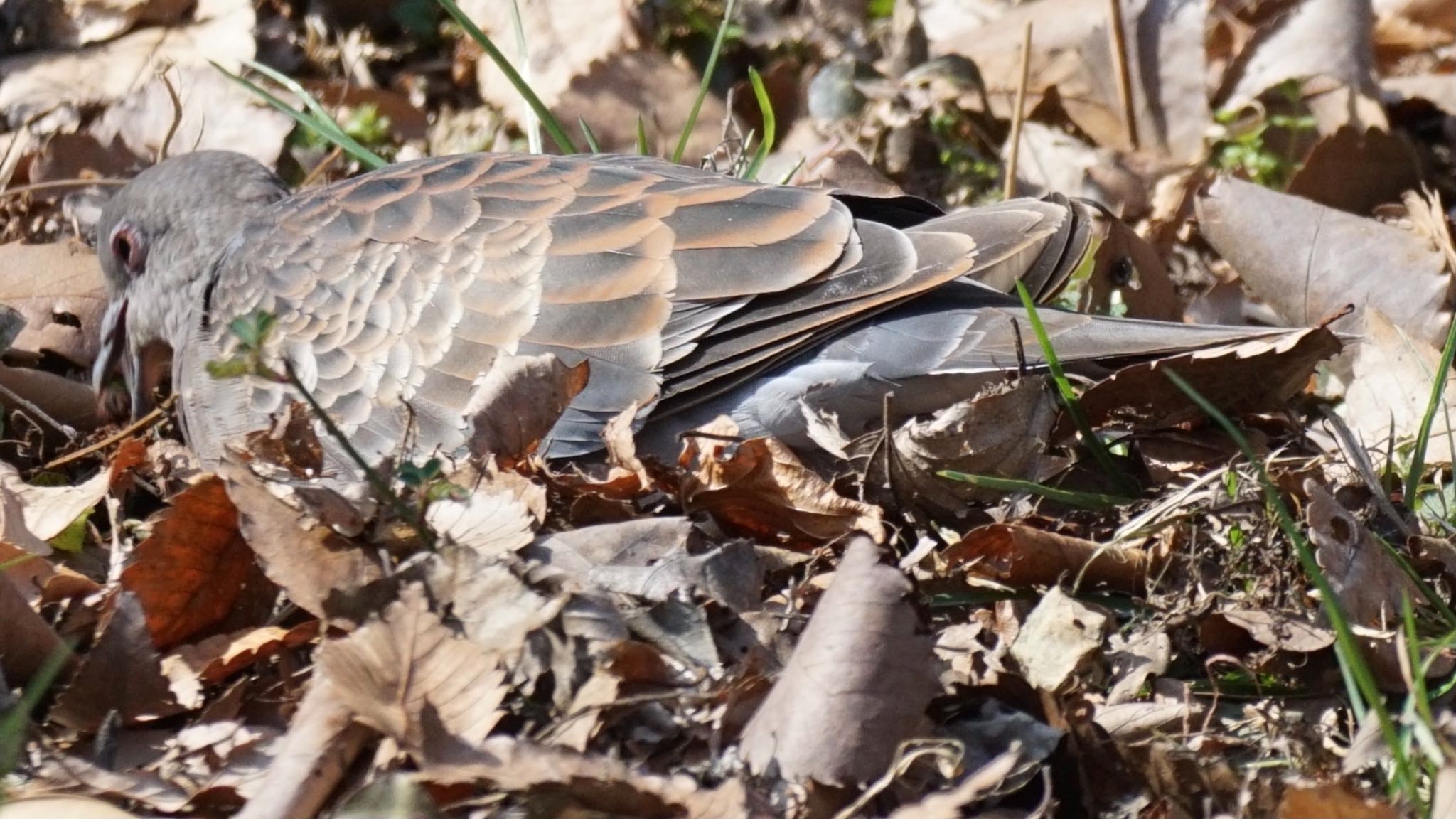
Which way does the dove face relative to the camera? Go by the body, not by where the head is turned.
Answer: to the viewer's left

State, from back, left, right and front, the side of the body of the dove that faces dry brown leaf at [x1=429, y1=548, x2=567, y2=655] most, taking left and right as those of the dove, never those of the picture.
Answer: left

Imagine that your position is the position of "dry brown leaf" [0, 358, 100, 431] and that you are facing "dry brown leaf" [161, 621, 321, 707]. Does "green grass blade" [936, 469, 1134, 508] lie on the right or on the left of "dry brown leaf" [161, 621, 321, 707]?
left

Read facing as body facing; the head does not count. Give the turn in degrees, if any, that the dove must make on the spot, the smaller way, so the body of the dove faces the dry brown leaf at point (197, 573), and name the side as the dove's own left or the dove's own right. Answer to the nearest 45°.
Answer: approximately 45° to the dove's own left

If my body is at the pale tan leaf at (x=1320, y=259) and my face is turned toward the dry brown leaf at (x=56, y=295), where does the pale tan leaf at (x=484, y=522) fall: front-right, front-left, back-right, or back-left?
front-left

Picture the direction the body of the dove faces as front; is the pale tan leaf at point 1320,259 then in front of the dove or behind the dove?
behind

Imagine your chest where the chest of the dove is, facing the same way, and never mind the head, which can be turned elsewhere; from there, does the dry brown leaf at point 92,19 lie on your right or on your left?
on your right

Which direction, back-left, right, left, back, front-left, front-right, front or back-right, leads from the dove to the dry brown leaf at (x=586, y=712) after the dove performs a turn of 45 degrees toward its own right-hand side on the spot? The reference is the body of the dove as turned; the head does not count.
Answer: back-left

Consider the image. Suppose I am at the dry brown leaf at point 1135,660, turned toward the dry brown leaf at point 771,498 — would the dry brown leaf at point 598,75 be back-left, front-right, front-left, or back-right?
front-right

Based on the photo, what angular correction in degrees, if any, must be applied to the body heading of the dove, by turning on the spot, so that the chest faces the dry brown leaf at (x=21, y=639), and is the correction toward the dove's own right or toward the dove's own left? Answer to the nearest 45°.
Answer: approximately 45° to the dove's own left

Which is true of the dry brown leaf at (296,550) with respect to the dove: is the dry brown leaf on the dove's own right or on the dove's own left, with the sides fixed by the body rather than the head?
on the dove's own left

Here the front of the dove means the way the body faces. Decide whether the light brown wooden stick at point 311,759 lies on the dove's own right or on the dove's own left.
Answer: on the dove's own left

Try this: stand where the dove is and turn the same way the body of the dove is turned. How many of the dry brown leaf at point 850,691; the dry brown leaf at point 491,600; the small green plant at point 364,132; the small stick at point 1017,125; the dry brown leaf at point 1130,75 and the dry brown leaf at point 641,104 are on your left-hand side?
2

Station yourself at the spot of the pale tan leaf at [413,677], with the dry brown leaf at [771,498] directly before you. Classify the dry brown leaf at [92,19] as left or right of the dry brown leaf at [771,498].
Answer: left

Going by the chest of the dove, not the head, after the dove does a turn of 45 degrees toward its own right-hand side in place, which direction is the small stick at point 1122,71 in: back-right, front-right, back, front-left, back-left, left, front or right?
right

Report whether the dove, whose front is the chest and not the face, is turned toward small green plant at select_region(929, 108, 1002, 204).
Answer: no

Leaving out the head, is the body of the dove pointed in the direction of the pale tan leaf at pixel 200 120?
no

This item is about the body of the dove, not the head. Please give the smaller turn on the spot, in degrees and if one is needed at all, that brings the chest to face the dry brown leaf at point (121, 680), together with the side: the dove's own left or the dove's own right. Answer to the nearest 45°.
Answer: approximately 45° to the dove's own left

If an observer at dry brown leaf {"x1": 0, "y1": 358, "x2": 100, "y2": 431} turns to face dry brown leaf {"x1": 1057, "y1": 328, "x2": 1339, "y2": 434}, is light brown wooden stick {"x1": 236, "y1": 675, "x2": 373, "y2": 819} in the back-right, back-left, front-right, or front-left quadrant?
front-right

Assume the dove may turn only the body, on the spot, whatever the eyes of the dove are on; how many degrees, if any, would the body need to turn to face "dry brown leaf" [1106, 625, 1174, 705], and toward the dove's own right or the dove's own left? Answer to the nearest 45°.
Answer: approximately 135° to the dove's own left

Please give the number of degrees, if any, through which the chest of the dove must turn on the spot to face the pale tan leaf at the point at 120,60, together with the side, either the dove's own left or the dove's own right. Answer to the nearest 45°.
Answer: approximately 45° to the dove's own right

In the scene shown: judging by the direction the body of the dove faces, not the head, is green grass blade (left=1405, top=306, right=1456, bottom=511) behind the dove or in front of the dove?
behind
